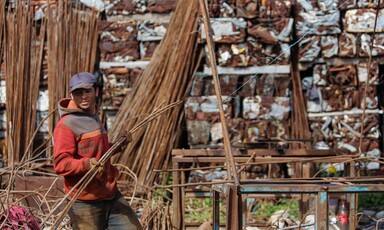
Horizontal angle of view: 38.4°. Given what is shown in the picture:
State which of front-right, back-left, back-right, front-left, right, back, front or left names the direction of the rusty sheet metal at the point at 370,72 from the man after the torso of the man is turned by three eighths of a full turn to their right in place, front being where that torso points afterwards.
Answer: back-right

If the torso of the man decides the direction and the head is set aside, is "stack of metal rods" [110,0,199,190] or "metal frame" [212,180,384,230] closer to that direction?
the metal frame

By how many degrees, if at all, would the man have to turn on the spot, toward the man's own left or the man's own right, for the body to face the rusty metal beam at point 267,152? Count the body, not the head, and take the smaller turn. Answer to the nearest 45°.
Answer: approximately 90° to the man's own left

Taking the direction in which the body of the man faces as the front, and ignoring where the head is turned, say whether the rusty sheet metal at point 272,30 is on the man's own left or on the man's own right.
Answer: on the man's own left

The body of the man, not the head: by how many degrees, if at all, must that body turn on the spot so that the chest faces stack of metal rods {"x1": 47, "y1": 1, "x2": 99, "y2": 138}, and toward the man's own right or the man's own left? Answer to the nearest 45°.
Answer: approximately 135° to the man's own left

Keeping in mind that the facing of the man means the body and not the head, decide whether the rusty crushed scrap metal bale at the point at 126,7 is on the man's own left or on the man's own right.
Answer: on the man's own left

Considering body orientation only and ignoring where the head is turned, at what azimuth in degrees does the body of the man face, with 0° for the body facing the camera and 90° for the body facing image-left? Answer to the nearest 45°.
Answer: approximately 315°

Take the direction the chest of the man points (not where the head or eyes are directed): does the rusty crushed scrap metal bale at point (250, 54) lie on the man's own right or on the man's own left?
on the man's own left
